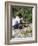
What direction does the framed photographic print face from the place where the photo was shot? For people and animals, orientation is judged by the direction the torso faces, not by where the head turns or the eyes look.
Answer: facing the viewer and to the right of the viewer
